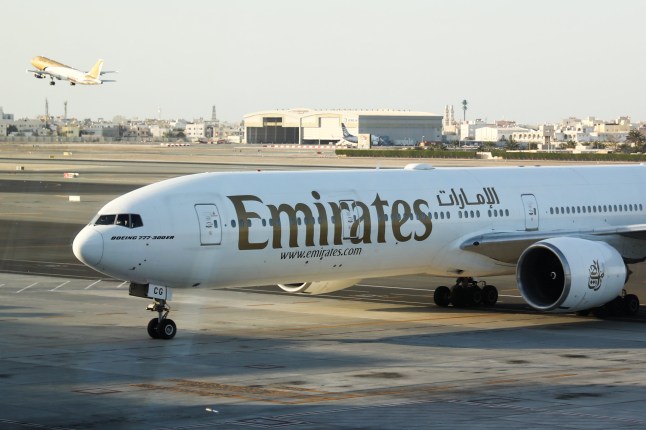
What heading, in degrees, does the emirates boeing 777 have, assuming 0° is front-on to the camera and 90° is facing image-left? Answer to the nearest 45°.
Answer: approximately 45°
